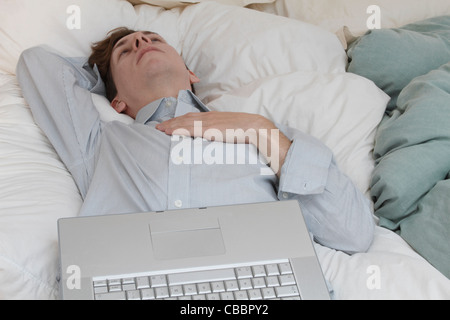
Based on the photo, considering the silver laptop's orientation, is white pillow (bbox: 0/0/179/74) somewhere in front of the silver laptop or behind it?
in front

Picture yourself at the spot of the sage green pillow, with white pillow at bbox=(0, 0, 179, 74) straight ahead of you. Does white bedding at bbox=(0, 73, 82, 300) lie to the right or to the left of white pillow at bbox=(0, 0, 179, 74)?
left

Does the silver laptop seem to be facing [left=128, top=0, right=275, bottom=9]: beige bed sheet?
yes

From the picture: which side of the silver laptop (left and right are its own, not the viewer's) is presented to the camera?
back

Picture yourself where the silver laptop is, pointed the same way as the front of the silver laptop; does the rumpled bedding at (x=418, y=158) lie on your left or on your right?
on your right

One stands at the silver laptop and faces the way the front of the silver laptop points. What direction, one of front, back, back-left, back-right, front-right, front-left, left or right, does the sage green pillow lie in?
front-right

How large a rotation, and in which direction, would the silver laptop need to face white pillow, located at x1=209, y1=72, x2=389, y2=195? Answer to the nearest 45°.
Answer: approximately 45° to its right

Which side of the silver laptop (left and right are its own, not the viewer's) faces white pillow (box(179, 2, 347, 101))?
front

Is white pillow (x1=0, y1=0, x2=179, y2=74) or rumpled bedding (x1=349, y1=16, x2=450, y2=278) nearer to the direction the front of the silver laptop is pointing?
the white pillow
